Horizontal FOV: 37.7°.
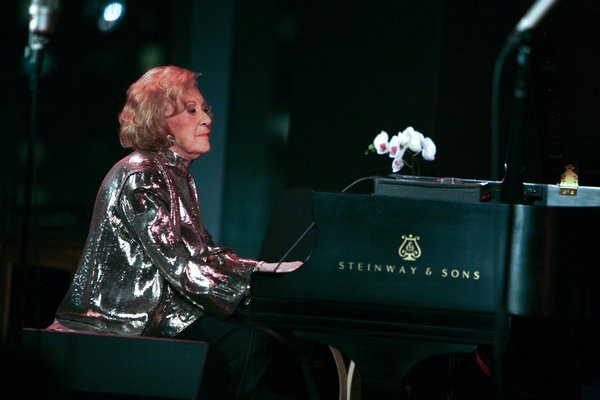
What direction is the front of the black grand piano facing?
to the viewer's left

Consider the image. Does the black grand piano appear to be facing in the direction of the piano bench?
yes

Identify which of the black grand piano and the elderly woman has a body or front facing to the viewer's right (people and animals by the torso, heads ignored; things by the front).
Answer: the elderly woman

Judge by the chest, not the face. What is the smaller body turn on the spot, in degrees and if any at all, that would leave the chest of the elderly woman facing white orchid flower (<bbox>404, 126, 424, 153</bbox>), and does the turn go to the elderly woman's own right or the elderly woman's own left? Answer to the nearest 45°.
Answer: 0° — they already face it

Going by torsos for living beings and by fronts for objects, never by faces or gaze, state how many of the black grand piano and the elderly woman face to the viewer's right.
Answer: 1

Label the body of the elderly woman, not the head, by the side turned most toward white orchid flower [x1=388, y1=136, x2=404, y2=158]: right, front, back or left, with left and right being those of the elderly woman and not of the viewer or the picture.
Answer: front

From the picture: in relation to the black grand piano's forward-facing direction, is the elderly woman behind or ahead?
ahead

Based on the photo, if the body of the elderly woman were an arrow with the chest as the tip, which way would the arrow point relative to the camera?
to the viewer's right

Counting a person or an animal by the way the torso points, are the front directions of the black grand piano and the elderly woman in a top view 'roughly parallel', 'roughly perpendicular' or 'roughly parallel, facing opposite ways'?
roughly parallel, facing opposite ways

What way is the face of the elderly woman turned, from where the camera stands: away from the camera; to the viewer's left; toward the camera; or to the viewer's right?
to the viewer's right

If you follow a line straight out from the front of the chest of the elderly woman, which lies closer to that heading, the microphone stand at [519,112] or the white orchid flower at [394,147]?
the white orchid flower
